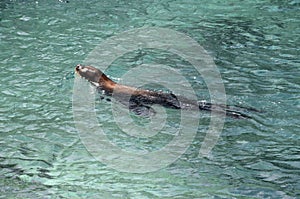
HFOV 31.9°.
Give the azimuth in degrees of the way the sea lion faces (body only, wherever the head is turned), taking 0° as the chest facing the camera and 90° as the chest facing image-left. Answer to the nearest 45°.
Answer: approximately 90°
